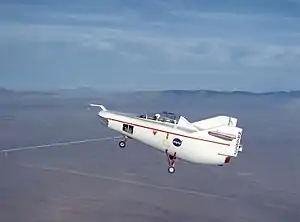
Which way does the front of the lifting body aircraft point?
to the viewer's left
